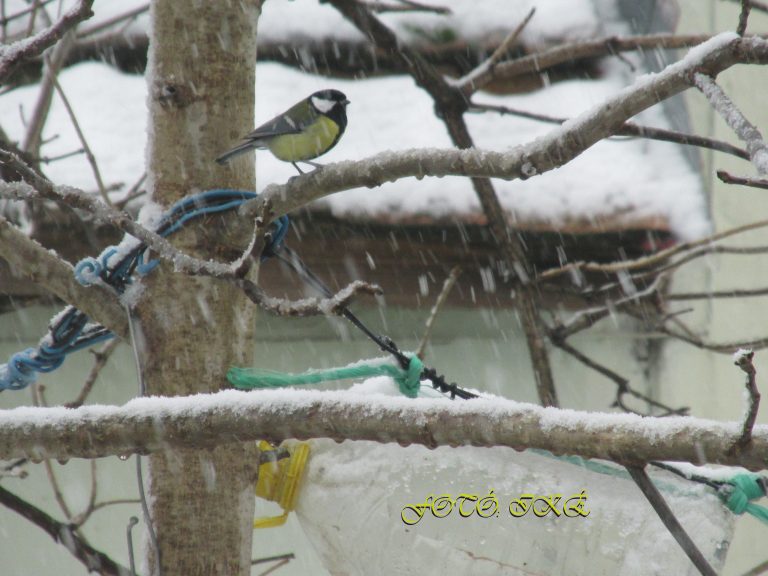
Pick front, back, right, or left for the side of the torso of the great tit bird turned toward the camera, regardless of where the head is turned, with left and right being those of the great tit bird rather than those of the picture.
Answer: right

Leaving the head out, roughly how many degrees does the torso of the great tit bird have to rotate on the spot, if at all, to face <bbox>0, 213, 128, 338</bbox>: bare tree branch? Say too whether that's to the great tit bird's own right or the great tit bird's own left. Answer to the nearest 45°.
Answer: approximately 135° to the great tit bird's own right
